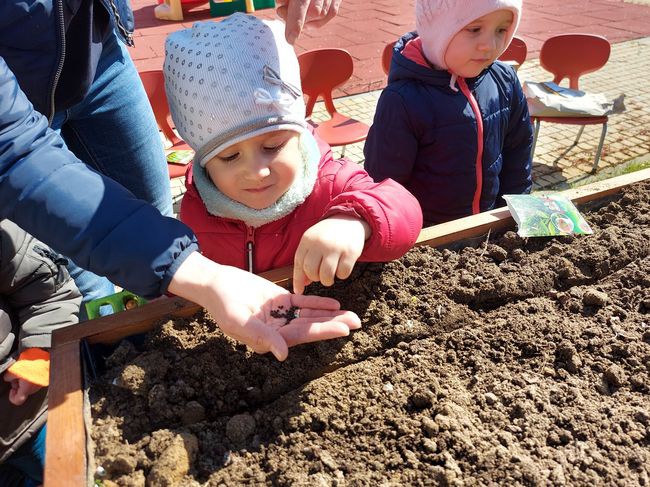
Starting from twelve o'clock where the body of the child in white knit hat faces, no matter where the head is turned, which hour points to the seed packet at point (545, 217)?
The seed packet is roughly at 9 o'clock from the child in white knit hat.

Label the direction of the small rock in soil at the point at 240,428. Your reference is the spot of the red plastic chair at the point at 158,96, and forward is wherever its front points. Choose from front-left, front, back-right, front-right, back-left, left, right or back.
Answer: front-right

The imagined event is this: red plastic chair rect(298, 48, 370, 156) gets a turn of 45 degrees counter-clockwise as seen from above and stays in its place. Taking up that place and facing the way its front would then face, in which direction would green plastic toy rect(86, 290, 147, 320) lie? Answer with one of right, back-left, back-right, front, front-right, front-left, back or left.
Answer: right

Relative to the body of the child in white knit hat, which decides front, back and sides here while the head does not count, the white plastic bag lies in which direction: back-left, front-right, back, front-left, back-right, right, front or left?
back-left

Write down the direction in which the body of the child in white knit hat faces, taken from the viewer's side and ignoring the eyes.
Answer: toward the camera

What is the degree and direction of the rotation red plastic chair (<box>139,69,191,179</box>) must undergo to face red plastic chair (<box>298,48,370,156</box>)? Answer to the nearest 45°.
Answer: approximately 45° to its left

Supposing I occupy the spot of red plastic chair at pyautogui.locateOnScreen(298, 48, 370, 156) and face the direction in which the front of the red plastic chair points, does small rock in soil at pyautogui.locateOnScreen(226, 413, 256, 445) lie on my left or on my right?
on my right

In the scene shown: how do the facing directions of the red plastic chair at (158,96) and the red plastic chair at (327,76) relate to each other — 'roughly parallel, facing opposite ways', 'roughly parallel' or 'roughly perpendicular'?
roughly parallel

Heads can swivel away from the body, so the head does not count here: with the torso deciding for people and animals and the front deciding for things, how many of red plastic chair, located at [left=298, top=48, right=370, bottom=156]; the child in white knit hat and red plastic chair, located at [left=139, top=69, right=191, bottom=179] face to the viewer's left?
0

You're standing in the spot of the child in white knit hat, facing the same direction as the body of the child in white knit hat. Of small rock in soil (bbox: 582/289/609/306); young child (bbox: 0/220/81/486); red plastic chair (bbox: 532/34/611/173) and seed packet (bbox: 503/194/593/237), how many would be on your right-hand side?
1

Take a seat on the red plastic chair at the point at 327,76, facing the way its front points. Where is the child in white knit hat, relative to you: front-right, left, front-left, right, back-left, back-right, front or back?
front-right

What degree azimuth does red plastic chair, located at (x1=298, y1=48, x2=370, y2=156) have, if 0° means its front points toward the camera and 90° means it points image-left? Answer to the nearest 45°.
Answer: approximately 315°
